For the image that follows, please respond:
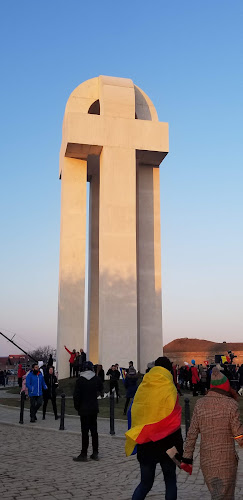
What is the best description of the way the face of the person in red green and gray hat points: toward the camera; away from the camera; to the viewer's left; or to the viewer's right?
away from the camera

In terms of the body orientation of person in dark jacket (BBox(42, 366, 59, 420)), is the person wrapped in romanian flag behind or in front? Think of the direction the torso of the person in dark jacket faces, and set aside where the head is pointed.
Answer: in front

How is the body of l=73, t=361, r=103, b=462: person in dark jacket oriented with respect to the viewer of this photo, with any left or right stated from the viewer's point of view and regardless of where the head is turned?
facing away from the viewer and to the left of the viewer

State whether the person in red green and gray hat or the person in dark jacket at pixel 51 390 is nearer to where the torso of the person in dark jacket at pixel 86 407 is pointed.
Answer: the person in dark jacket

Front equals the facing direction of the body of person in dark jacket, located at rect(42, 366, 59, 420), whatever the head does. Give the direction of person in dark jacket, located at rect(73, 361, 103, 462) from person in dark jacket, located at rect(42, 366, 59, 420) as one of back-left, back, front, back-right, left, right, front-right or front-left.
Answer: front

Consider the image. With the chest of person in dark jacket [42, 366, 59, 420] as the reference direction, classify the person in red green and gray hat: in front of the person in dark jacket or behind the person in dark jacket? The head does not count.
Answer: in front

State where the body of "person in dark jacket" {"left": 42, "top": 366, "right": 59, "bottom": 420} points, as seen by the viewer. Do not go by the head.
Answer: toward the camera
